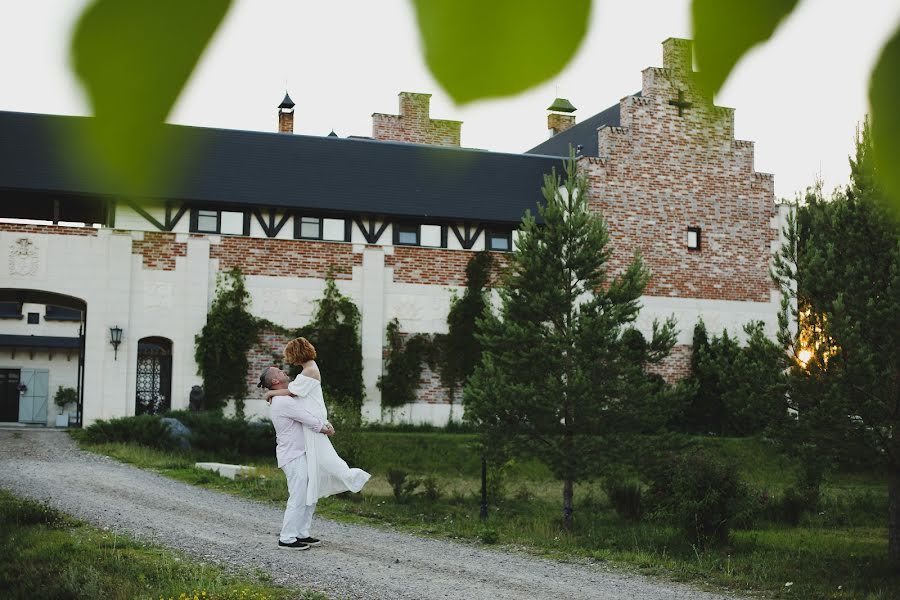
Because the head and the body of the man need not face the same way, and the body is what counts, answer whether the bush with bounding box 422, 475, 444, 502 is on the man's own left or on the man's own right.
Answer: on the man's own left

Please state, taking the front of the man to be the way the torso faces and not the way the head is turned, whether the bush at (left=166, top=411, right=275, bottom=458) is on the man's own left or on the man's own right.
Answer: on the man's own left

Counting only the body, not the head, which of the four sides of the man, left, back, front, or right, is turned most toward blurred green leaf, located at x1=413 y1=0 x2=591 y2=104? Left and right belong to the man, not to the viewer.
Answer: right

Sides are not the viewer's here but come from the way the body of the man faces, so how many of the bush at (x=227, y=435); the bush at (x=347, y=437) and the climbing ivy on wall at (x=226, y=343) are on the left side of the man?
3

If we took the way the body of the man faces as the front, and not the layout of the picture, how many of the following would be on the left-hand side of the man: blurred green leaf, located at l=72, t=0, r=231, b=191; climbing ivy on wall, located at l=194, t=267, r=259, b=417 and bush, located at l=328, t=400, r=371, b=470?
2

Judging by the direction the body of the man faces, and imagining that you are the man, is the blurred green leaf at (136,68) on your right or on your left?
on your right

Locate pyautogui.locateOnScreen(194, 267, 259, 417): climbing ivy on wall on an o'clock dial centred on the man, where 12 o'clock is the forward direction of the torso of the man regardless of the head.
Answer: The climbing ivy on wall is roughly at 9 o'clock from the man.

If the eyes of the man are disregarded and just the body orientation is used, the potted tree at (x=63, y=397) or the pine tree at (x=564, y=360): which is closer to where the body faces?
the pine tree

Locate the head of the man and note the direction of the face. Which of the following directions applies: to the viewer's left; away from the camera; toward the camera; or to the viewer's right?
to the viewer's right

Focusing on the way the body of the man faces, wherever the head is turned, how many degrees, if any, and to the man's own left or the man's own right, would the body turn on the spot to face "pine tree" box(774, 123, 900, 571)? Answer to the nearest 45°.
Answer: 0° — they already face it

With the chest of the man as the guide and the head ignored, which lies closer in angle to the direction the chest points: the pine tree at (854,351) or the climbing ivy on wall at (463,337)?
the pine tree

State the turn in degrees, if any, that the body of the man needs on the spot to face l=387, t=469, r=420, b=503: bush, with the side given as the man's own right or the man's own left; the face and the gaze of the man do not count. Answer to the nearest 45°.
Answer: approximately 90° to the man's own left

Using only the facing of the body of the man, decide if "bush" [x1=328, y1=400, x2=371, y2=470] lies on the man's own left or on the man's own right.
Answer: on the man's own left

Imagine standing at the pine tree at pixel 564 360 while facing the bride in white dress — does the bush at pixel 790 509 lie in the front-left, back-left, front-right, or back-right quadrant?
back-left

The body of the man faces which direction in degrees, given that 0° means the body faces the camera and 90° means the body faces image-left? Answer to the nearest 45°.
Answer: approximately 270°
